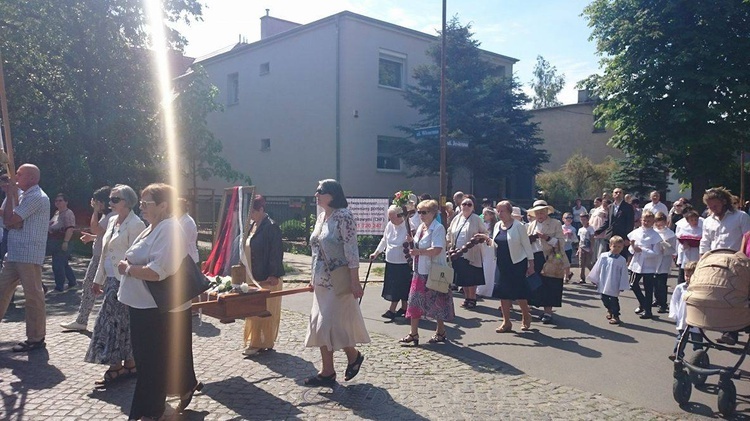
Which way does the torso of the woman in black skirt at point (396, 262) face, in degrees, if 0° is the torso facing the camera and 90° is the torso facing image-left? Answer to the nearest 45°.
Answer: approximately 45°

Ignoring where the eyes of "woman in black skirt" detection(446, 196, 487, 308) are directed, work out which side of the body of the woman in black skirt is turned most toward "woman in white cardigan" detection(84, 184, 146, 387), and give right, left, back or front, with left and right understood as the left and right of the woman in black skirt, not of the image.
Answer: front

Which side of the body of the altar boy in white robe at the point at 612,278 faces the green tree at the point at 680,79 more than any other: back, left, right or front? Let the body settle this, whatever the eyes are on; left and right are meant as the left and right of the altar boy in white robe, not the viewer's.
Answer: back

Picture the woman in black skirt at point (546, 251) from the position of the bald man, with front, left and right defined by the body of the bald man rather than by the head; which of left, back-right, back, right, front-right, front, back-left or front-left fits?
back

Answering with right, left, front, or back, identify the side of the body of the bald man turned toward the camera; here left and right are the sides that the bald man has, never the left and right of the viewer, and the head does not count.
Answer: left

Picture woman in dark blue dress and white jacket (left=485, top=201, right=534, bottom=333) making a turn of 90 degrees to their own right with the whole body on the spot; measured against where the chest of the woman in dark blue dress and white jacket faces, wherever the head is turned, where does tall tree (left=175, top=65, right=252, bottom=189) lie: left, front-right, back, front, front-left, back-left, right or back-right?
front

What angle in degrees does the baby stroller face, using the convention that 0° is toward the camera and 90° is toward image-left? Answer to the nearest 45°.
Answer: approximately 45°

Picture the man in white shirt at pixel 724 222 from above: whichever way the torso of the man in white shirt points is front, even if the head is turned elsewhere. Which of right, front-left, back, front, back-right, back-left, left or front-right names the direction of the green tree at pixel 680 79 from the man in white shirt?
back-right

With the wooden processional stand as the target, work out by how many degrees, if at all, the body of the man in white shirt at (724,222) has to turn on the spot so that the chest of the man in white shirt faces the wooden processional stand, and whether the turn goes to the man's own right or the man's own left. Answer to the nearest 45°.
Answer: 0° — they already face it
